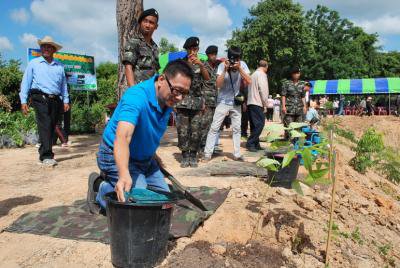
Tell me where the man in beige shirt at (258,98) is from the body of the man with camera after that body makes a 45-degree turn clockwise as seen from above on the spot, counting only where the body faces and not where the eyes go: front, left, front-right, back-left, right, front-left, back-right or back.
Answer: back

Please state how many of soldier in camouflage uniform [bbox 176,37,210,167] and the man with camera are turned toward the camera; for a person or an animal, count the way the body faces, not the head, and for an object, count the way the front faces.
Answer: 2

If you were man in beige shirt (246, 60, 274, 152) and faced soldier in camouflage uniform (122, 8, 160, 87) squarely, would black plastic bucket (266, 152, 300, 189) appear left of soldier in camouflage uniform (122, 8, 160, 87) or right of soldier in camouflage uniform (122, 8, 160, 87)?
left

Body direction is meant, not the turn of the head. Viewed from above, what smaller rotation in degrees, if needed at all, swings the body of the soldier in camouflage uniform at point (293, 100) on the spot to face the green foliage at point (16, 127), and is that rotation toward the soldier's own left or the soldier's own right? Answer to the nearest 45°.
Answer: approximately 90° to the soldier's own right

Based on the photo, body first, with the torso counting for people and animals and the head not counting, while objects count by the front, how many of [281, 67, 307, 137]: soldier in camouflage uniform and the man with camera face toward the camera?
2

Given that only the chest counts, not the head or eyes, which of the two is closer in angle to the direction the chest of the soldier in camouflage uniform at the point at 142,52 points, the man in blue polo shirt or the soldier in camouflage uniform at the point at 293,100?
the man in blue polo shirt
